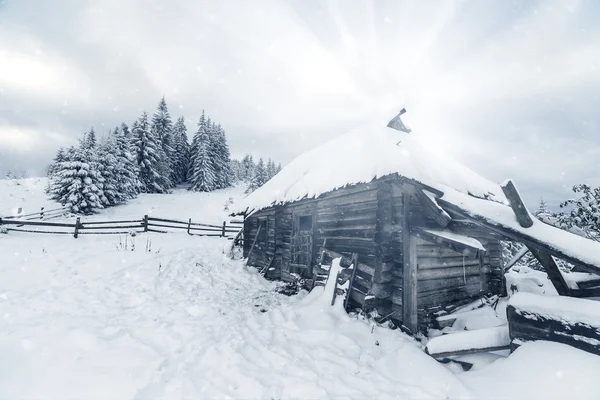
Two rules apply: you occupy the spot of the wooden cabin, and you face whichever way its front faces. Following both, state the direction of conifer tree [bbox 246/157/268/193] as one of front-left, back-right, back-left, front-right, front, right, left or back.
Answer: right

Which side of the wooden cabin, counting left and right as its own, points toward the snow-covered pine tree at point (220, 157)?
right

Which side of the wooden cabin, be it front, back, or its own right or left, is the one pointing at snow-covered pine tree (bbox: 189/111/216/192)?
right

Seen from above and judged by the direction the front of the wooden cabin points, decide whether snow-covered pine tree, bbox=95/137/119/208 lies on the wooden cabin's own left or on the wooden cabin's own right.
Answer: on the wooden cabin's own right

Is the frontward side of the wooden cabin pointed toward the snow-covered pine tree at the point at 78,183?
no

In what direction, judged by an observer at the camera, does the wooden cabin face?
facing the viewer and to the left of the viewer

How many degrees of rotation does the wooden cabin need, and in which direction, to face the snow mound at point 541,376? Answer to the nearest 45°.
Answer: approximately 90° to its left

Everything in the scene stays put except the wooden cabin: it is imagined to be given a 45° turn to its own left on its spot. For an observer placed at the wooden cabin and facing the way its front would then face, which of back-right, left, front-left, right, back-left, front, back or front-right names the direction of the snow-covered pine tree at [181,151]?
back-right

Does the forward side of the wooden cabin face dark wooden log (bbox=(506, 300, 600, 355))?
no

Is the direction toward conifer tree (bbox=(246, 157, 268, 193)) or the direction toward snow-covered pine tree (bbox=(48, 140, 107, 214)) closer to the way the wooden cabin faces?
the snow-covered pine tree
